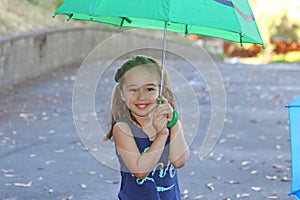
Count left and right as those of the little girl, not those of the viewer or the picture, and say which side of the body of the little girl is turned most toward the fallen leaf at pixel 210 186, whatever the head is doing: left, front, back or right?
back

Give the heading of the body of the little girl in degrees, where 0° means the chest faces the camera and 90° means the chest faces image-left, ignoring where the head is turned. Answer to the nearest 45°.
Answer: approximately 0°
